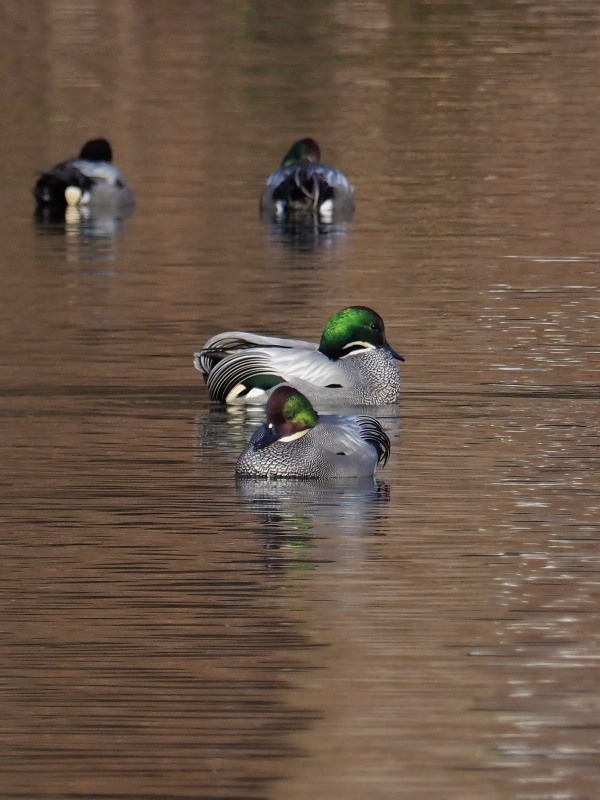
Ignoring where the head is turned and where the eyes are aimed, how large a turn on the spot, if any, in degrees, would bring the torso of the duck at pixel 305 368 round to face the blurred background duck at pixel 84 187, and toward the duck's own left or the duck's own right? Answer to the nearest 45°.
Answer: approximately 90° to the duck's own left

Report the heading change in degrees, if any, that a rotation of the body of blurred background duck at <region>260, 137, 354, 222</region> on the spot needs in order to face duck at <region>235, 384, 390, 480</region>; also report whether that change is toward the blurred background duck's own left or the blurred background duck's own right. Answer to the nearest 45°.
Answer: approximately 180°

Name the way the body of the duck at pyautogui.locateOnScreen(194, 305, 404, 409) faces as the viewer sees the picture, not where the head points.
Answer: to the viewer's right

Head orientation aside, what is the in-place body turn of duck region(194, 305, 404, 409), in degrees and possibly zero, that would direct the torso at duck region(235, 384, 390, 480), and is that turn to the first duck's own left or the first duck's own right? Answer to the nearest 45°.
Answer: approximately 90° to the first duck's own right

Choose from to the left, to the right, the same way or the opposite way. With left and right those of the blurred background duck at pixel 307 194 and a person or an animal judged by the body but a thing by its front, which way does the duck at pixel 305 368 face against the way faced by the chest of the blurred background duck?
to the right

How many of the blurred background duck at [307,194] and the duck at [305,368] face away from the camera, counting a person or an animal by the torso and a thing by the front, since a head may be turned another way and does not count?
1

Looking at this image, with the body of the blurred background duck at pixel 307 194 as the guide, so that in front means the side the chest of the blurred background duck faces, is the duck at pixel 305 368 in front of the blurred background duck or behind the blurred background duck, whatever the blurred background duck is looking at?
behind

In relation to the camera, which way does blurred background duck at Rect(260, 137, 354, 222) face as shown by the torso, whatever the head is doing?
away from the camera

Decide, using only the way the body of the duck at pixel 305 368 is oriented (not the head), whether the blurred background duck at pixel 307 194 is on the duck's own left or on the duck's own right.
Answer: on the duck's own left

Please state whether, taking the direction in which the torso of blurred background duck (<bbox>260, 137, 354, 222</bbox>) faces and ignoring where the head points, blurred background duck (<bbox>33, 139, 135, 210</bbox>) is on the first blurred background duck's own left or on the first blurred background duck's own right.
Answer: on the first blurred background duck's own left

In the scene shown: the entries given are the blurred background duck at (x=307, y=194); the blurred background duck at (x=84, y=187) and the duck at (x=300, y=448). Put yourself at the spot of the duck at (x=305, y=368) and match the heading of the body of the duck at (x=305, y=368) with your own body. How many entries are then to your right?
1

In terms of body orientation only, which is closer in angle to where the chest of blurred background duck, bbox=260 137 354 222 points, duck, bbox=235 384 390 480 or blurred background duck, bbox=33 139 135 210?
the blurred background duck

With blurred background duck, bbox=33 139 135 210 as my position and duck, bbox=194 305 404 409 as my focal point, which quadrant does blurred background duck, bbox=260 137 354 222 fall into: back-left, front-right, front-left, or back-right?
front-left
